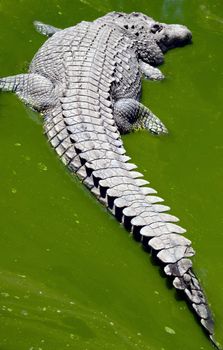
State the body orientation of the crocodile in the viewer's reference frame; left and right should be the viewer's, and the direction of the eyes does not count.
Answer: facing away from the viewer and to the right of the viewer
